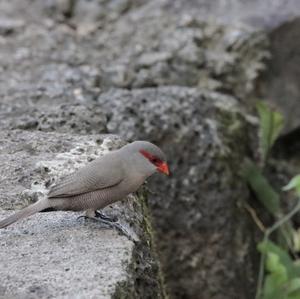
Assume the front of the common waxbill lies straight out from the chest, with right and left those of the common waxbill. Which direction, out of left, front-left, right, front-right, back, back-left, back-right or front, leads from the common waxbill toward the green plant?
front-left

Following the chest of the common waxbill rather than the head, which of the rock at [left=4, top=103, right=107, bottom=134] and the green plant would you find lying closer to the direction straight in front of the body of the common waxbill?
the green plant

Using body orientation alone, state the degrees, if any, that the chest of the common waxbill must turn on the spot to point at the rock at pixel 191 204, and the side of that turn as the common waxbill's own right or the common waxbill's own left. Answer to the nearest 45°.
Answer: approximately 45° to the common waxbill's own left

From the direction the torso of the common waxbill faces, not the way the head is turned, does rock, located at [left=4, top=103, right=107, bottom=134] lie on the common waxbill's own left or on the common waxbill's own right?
on the common waxbill's own left

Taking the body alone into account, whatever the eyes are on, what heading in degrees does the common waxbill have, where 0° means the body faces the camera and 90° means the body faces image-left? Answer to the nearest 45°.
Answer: approximately 270°
